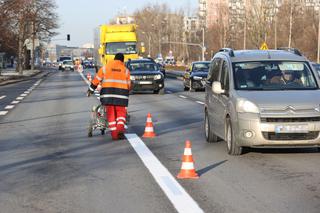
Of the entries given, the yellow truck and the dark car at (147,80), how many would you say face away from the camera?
0

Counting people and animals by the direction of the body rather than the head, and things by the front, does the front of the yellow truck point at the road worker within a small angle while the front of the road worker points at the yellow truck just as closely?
yes

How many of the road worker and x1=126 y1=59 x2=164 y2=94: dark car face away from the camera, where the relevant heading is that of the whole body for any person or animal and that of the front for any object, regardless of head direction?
1

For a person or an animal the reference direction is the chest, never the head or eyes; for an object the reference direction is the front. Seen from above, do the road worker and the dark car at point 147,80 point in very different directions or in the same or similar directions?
very different directions

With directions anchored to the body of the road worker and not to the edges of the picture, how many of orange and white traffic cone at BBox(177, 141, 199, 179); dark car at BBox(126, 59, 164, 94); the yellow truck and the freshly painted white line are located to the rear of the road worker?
2

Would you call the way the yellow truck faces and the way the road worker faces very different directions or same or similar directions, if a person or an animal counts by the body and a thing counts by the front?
very different directions

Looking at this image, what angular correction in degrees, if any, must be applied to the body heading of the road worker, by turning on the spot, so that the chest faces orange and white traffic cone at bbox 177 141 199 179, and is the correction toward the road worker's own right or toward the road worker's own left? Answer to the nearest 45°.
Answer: approximately 180°

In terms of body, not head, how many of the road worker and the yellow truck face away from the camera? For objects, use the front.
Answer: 1

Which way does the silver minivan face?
toward the camera

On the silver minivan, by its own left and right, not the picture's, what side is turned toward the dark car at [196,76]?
back

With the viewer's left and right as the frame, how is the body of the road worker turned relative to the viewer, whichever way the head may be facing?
facing away from the viewer

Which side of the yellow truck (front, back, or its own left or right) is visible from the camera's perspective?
front

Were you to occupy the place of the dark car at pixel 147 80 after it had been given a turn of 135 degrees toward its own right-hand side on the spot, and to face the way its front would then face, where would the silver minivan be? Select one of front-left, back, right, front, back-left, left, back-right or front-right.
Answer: back-left

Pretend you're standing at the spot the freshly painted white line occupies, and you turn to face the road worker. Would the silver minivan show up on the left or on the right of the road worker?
right

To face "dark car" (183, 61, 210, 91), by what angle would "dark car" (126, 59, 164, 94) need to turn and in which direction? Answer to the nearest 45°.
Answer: approximately 135° to its left
